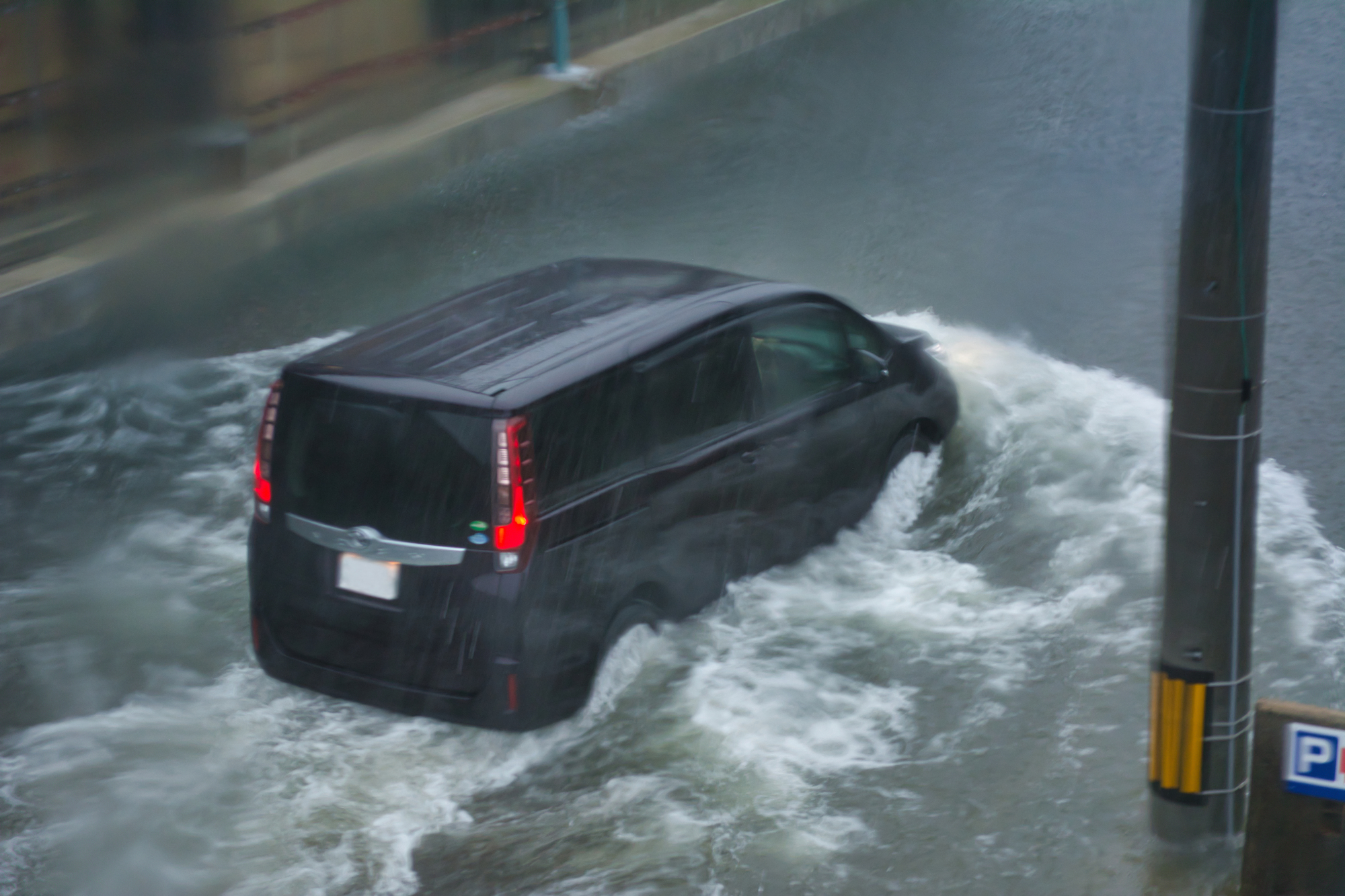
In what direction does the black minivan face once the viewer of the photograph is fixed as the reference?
facing away from the viewer and to the right of the viewer

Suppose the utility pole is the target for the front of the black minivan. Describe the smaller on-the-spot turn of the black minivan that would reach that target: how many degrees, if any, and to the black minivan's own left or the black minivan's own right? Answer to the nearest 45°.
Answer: approximately 90° to the black minivan's own right
